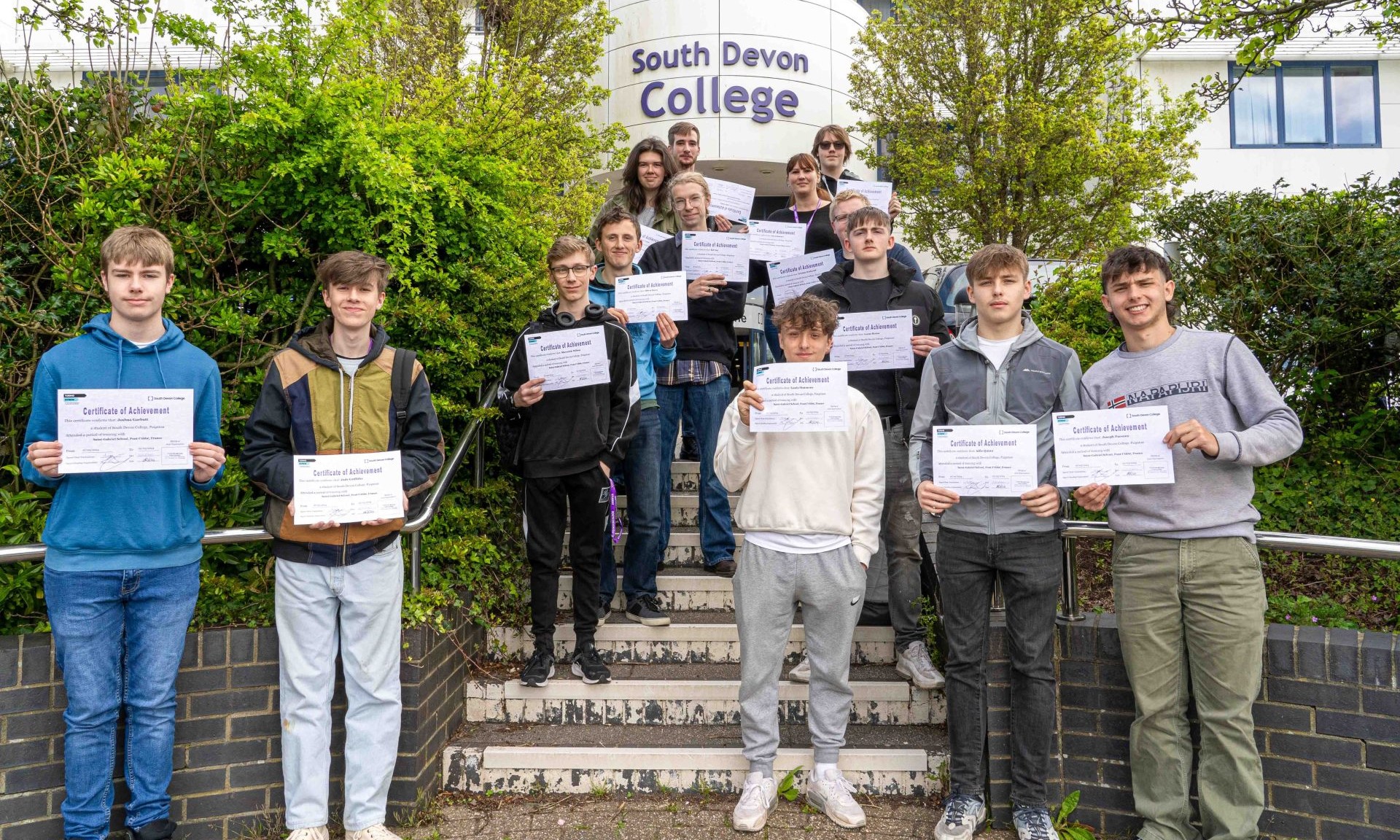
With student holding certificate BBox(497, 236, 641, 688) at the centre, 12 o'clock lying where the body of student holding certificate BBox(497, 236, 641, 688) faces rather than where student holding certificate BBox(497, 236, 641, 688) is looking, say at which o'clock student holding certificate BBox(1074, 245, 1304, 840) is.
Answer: student holding certificate BBox(1074, 245, 1304, 840) is roughly at 10 o'clock from student holding certificate BBox(497, 236, 641, 688).

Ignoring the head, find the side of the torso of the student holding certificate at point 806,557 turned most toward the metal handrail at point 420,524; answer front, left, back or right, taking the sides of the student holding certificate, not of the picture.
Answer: right

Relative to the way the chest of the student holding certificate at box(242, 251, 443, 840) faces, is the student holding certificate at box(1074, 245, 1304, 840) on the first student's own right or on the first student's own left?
on the first student's own left

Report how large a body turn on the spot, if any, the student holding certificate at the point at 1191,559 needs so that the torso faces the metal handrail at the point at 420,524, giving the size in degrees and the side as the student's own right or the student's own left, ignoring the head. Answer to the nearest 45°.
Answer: approximately 90° to the student's own right
